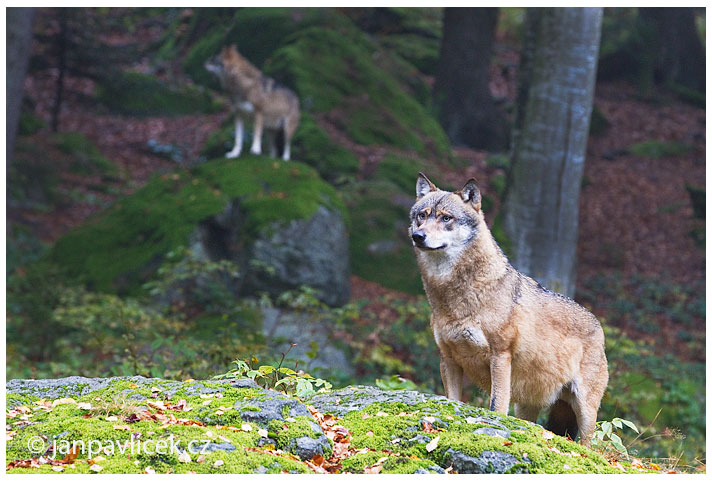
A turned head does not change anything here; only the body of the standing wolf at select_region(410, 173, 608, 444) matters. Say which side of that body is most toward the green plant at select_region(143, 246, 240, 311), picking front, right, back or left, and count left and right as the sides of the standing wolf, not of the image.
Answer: right

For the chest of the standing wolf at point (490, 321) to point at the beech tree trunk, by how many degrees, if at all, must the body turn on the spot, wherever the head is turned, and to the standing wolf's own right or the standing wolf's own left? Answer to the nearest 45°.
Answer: approximately 135° to the standing wolf's own right

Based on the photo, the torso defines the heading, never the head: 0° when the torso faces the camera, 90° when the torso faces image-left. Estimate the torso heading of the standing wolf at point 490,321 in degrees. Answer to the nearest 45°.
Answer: approximately 45°

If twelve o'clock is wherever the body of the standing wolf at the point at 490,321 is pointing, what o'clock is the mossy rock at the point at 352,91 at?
The mossy rock is roughly at 4 o'clock from the standing wolf.

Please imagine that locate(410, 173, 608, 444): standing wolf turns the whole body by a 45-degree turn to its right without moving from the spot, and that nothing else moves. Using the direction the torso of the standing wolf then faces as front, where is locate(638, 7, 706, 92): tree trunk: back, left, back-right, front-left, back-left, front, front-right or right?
right

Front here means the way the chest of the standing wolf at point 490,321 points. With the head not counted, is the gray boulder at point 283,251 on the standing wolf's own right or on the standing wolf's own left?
on the standing wolf's own right

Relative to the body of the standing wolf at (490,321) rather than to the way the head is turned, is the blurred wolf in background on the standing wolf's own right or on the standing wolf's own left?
on the standing wolf's own right

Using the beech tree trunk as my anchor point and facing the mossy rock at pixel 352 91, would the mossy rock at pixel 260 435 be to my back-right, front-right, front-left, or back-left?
back-left

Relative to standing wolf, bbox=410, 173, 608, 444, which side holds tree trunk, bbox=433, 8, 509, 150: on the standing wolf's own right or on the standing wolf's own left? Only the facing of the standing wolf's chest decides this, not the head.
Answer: on the standing wolf's own right

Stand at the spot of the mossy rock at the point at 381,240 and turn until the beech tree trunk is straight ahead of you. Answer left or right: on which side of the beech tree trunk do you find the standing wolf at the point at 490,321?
right

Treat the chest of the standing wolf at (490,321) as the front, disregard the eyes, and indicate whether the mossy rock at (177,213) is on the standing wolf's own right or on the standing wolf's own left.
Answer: on the standing wolf's own right
